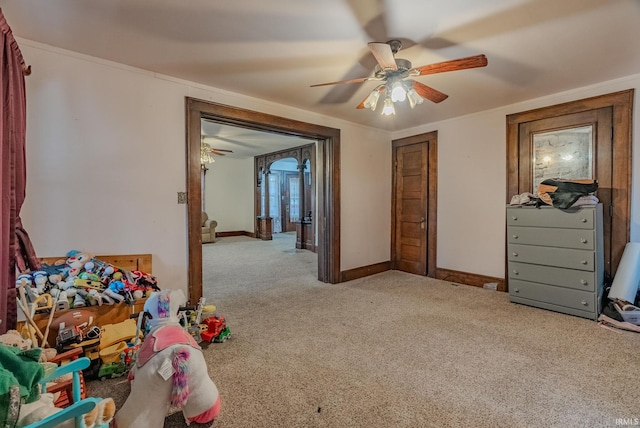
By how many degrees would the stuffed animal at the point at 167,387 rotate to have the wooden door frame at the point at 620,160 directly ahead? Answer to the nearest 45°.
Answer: approximately 90° to its right

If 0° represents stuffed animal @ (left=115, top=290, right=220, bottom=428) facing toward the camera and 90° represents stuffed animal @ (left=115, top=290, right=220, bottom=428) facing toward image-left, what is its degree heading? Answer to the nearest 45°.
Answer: approximately 180°

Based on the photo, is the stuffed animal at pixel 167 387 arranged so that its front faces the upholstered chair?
yes

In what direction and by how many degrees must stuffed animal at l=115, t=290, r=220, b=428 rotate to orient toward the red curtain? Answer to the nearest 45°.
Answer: approximately 45° to its left

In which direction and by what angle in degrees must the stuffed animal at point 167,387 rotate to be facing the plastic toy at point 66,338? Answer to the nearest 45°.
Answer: approximately 45° to its left
